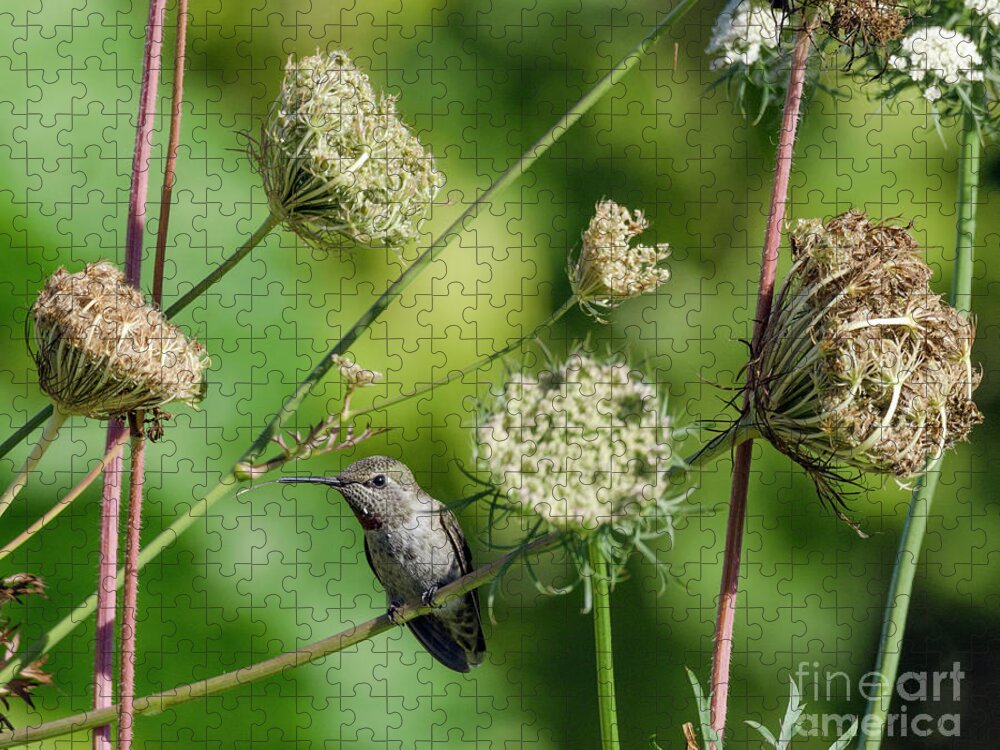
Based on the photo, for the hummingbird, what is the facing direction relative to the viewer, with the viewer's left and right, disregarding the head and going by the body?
facing the viewer and to the left of the viewer
